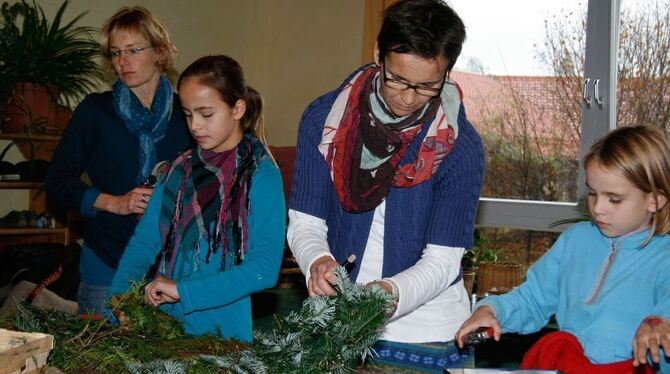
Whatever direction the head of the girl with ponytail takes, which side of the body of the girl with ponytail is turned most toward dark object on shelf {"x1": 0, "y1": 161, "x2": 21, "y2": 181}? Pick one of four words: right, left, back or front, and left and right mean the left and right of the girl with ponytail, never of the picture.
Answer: right

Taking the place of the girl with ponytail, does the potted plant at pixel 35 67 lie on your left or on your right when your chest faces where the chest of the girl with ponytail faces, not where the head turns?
on your right

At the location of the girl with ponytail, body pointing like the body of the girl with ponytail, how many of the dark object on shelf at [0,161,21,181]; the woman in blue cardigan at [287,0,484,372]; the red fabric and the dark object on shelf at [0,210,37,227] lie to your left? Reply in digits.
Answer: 2

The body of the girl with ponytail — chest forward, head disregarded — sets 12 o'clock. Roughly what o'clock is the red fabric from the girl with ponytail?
The red fabric is roughly at 9 o'clock from the girl with ponytail.

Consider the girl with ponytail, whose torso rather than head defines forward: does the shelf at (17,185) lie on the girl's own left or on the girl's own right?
on the girl's own right

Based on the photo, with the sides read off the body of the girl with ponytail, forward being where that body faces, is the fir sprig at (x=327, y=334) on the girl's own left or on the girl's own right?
on the girl's own left

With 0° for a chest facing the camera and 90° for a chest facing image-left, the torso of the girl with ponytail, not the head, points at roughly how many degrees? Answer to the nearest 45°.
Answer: approximately 45°

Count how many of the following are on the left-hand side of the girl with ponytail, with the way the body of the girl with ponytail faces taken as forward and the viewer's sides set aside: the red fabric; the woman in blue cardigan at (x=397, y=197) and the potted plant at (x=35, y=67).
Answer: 2

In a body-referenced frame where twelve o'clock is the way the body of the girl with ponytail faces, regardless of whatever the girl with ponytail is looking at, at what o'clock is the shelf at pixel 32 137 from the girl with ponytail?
The shelf is roughly at 4 o'clock from the girl with ponytail.
